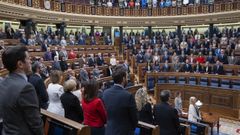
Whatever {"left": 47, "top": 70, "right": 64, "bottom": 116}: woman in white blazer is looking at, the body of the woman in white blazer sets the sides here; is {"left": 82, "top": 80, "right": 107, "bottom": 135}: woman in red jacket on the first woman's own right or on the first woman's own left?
on the first woman's own right

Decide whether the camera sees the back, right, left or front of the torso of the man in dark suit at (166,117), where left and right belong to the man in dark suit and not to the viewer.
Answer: back

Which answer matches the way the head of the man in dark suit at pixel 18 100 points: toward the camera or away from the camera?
away from the camera

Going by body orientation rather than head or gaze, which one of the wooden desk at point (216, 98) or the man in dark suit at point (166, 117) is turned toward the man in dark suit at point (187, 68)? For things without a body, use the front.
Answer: the man in dark suit at point (166, 117)

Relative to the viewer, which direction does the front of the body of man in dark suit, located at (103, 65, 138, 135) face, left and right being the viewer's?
facing away from the viewer and to the right of the viewer

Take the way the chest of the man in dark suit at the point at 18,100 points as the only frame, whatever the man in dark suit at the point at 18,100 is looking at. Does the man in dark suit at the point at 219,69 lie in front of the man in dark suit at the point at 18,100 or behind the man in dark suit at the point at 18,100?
in front

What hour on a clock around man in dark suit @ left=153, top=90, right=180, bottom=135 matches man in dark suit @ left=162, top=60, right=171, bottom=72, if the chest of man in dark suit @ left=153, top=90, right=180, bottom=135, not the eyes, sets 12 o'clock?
man in dark suit @ left=162, top=60, right=171, bottom=72 is roughly at 12 o'clock from man in dark suit @ left=153, top=90, right=180, bottom=135.

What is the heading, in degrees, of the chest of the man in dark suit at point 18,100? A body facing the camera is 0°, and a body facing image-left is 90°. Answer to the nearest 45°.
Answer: approximately 225°

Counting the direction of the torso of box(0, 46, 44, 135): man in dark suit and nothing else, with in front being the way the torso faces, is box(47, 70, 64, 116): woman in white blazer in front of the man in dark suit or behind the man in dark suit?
in front
